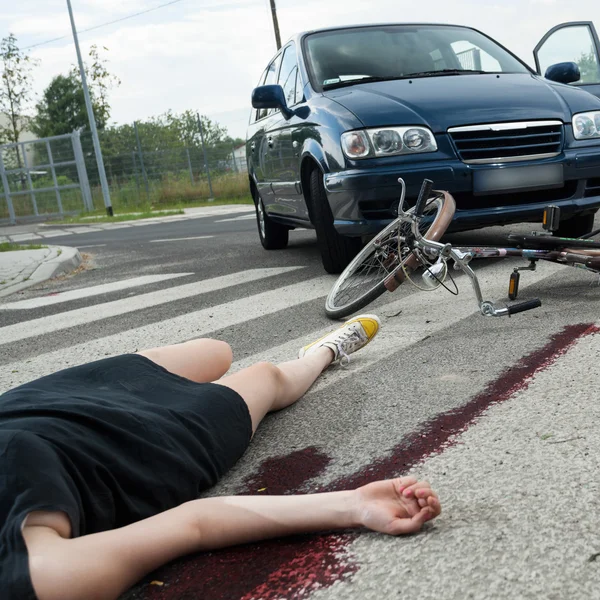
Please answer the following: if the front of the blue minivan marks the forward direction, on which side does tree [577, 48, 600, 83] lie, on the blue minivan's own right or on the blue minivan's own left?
on the blue minivan's own left

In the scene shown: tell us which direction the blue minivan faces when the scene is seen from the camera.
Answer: facing the viewer and to the right of the viewer

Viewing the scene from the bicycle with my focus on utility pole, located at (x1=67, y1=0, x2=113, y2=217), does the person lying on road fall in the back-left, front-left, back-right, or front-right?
back-left

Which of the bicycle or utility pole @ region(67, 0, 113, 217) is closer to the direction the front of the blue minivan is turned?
the bicycle

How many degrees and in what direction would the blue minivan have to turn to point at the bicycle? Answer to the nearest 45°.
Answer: approximately 45° to its right

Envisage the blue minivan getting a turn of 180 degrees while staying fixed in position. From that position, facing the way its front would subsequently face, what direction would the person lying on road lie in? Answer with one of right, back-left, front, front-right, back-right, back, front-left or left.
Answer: back-left

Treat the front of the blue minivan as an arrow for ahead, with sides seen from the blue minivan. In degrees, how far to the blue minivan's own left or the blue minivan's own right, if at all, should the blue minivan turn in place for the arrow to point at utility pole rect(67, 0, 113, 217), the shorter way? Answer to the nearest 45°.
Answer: approximately 180°

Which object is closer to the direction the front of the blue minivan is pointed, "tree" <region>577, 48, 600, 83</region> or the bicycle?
the bicycle
